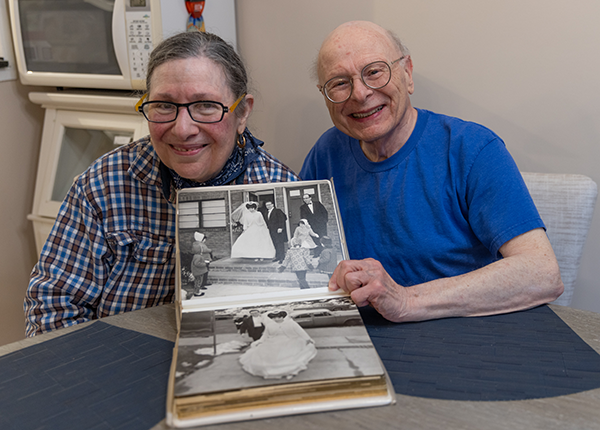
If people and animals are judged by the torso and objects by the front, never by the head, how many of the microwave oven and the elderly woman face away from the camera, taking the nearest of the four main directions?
0

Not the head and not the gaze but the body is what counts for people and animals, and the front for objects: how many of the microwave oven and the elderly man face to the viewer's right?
0

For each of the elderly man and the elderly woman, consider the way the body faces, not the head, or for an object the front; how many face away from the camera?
0

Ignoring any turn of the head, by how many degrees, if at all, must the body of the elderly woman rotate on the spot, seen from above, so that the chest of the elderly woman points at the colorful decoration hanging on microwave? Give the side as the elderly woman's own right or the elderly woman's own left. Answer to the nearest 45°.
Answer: approximately 180°

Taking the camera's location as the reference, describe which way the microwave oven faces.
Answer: facing the viewer and to the left of the viewer

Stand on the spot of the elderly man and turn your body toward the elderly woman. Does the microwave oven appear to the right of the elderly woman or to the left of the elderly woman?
right

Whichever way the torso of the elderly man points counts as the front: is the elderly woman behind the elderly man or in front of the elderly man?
in front

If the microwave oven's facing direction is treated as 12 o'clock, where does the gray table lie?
The gray table is roughly at 10 o'clock from the microwave oven.

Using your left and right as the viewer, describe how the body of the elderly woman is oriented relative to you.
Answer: facing the viewer

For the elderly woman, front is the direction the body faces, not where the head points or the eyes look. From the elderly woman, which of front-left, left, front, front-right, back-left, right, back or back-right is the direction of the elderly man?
left
